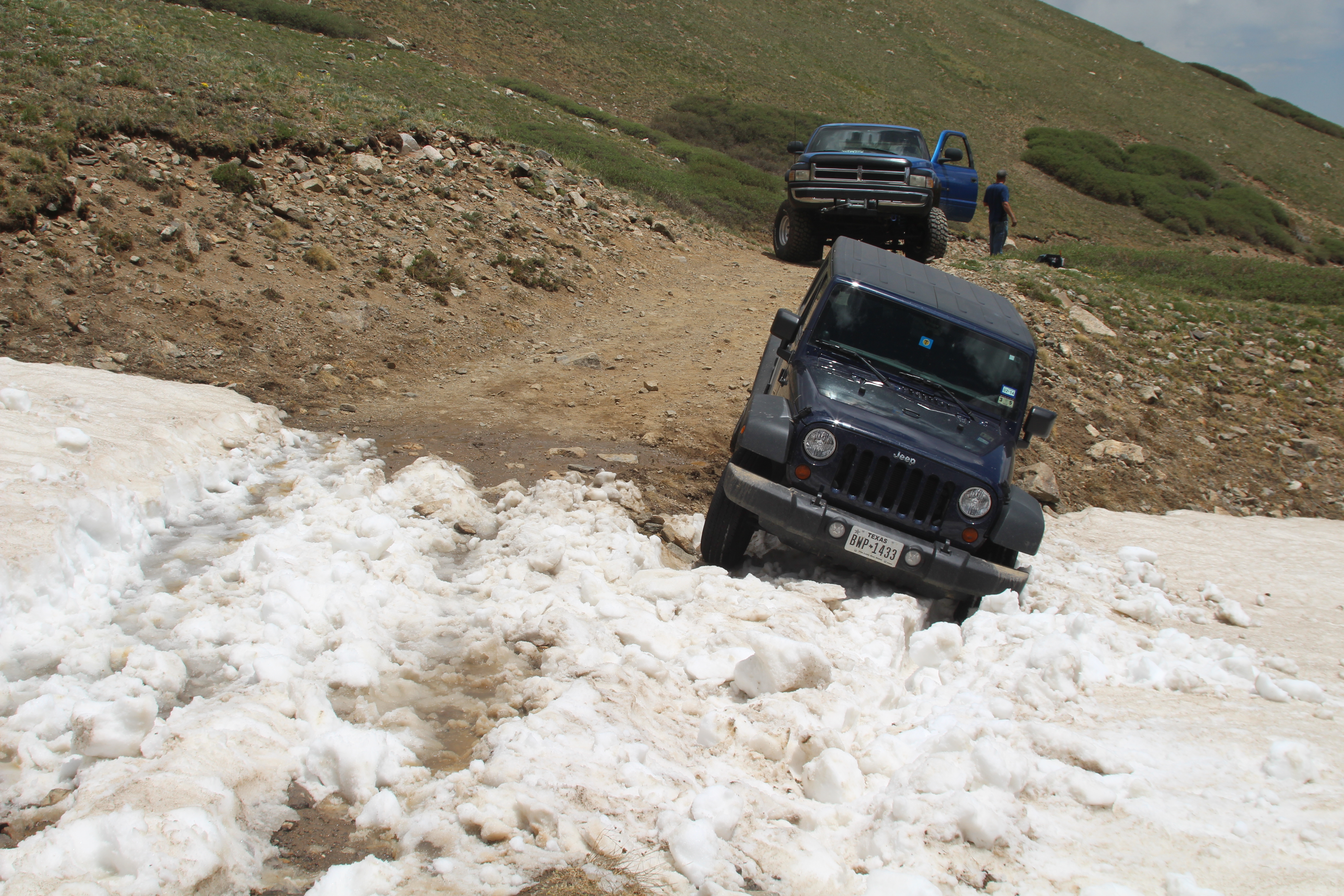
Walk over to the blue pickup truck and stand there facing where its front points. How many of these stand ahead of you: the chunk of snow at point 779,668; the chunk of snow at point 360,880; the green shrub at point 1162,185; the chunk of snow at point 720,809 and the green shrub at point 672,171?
3

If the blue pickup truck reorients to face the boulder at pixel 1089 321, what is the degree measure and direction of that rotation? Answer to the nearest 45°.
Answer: approximately 45° to its left

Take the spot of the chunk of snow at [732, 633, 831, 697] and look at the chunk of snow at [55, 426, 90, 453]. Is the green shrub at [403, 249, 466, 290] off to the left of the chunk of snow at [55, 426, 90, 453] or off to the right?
right

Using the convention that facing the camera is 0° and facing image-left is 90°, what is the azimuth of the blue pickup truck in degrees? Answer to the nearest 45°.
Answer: approximately 0°

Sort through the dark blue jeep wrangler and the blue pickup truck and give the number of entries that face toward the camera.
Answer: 2
